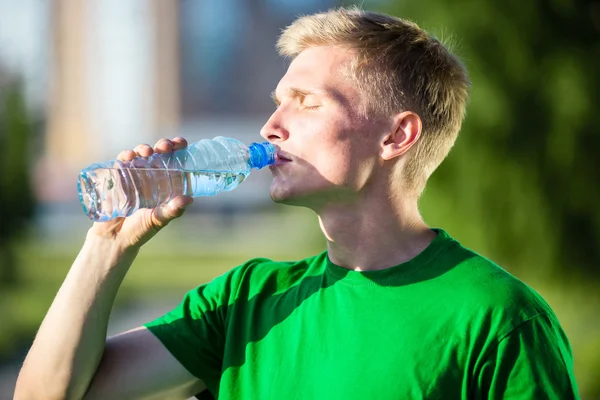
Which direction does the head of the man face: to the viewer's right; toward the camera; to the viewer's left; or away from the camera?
to the viewer's left

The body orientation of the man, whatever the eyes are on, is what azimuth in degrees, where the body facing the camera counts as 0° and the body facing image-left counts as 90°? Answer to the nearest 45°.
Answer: approximately 45°
